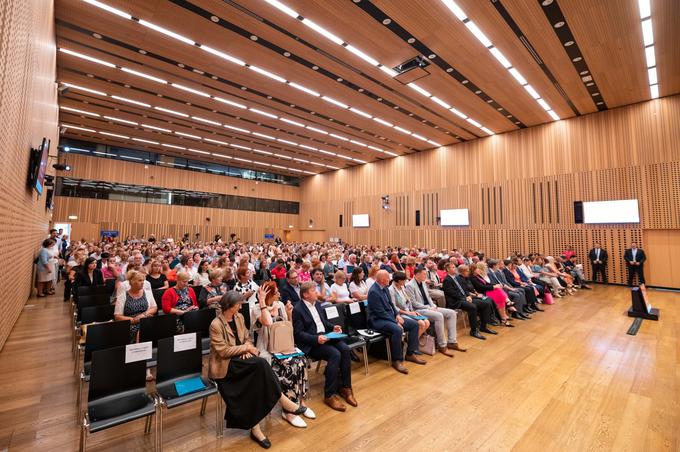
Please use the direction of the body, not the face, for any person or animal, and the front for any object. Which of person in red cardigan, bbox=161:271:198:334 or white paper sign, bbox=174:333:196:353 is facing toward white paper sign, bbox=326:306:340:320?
the person in red cardigan

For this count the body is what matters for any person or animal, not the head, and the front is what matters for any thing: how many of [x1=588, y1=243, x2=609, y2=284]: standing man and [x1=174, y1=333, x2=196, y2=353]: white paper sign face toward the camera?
2

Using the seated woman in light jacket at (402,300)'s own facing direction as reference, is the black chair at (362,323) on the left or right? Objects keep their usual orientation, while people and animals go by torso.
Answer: on their right

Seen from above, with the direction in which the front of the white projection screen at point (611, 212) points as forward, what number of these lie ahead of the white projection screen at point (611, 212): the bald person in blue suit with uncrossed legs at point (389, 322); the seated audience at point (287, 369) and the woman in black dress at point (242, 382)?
3

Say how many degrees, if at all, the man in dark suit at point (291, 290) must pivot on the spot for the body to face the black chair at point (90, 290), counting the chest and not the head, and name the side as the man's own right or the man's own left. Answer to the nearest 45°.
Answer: approximately 135° to the man's own right

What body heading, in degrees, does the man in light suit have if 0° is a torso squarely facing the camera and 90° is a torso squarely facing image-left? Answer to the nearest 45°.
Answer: approximately 315°

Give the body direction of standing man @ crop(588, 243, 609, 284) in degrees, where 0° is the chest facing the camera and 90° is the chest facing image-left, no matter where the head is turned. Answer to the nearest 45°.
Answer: approximately 0°
